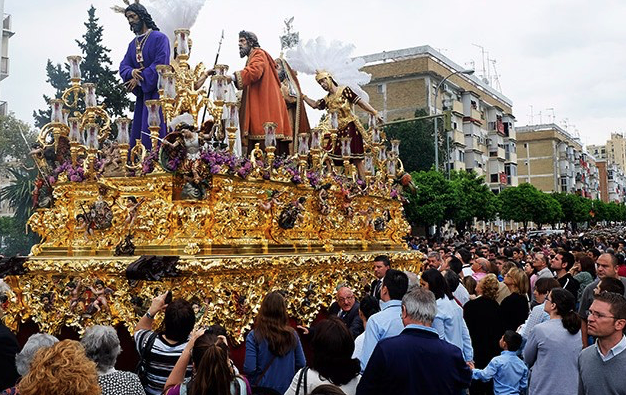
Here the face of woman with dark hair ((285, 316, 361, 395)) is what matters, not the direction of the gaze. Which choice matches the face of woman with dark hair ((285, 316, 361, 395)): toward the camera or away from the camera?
away from the camera

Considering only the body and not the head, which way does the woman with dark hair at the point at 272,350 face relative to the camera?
away from the camera

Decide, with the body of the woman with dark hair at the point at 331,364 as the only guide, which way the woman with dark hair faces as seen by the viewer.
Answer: away from the camera

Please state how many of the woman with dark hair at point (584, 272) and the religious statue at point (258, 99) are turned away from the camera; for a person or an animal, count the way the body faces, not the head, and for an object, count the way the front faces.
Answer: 0

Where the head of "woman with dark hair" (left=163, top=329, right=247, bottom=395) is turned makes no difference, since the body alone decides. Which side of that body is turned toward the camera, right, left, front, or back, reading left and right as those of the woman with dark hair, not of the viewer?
back

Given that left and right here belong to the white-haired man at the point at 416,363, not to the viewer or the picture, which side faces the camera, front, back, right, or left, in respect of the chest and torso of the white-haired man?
back

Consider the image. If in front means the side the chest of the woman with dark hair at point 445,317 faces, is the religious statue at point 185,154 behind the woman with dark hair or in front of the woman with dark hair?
in front

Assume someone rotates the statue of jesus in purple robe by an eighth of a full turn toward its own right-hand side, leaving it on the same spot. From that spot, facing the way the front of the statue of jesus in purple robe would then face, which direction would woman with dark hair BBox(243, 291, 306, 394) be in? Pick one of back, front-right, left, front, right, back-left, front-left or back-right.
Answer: left

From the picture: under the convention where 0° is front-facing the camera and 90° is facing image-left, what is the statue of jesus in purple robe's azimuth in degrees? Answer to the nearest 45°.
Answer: approximately 45°

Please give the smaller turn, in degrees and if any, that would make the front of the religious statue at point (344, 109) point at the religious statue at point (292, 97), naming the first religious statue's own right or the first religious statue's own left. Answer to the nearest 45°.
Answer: approximately 45° to the first religious statue's own right

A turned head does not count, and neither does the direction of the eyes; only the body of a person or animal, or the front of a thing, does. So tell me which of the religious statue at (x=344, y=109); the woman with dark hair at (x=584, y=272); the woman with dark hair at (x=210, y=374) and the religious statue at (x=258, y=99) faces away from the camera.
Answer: the woman with dark hair at (x=210, y=374)

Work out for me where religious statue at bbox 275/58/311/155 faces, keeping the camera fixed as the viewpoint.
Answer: facing to the left of the viewer

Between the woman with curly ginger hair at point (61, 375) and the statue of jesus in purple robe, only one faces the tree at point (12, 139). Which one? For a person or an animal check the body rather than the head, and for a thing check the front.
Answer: the woman with curly ginger hair

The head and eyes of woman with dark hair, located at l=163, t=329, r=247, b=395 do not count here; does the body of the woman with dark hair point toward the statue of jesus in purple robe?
yes

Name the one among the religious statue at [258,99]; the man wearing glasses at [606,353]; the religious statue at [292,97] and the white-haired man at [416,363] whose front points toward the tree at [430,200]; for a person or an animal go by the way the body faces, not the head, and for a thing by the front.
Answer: the white-haired man

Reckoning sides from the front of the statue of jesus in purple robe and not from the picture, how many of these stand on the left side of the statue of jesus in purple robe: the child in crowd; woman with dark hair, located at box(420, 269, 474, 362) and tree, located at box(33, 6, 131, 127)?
2
